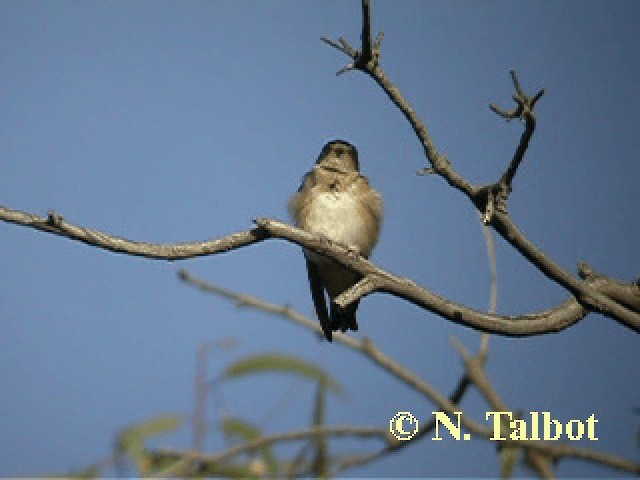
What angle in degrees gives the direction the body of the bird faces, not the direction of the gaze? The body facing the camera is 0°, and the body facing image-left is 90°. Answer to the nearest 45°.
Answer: approximately 0°

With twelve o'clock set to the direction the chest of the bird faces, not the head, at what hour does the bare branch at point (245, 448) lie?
The bare branch is roughly at 12 o'clock from the bird.
